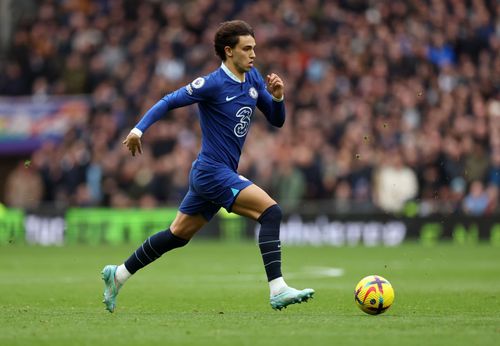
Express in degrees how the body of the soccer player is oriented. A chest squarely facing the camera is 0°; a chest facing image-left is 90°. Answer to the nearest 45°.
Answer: approximately 315°
